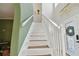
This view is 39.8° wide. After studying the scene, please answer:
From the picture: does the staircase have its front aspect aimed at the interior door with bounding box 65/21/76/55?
no

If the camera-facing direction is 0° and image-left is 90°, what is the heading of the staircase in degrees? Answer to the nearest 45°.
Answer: approximately 0°
